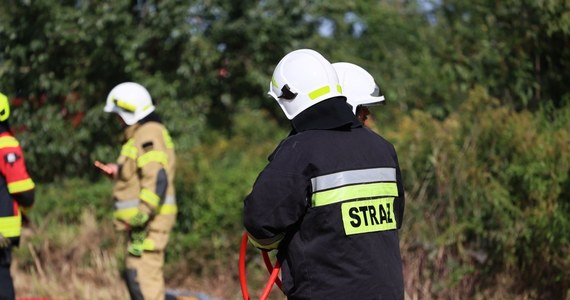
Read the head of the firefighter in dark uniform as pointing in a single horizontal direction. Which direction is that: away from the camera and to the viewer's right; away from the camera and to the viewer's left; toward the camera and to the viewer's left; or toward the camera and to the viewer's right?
away from the camera and to the viewer's left

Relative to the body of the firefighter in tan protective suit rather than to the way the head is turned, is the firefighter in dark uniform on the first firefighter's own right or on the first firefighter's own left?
on the first firefighter's own left

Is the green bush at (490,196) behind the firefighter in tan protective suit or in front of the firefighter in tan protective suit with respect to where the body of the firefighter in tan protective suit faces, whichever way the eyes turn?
behind

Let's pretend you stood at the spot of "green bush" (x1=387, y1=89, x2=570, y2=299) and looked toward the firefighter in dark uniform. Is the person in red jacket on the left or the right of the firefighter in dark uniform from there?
right

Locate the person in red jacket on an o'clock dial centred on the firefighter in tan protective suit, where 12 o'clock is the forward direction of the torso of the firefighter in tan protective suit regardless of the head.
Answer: The person in red jacket is roughly at 11 o'clock from the firefighter in tan protective suit.

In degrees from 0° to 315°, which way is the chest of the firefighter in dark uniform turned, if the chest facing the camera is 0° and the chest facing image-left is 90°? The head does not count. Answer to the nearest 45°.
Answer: approximately 135°

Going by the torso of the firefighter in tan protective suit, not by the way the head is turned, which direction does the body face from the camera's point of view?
to the viewer's left
